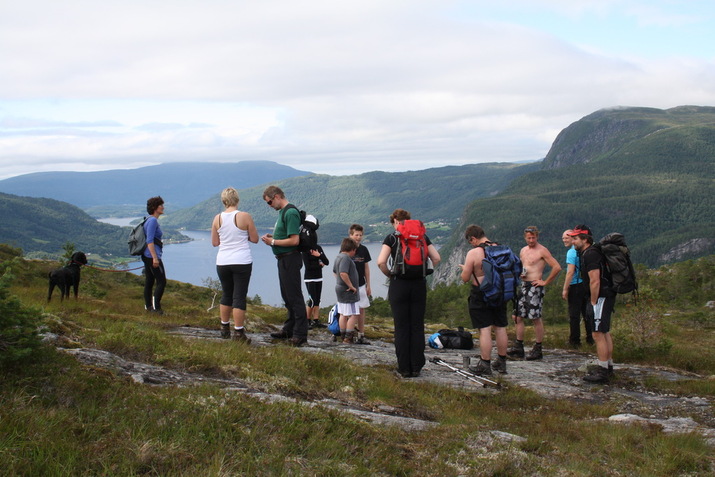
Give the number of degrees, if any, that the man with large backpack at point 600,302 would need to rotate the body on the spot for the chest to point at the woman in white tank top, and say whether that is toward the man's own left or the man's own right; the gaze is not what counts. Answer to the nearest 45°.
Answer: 0° — they already face them

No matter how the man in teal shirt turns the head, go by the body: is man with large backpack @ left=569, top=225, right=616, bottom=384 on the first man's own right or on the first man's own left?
on the first man's own left

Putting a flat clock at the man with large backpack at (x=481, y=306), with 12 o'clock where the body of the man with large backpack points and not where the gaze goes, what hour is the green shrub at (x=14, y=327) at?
The green shrub is roughly at 10 o'clock from the man with large backpack.

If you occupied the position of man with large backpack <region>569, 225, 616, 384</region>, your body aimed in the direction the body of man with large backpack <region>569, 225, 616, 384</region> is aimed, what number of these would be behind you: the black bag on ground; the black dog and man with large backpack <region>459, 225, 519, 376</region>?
0

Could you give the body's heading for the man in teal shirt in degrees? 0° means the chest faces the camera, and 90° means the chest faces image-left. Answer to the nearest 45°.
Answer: approximately 90°

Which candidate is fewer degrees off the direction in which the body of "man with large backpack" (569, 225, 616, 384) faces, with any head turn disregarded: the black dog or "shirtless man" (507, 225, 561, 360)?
the black dog

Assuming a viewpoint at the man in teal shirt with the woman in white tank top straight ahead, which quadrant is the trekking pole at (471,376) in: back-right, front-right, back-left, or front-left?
front-left

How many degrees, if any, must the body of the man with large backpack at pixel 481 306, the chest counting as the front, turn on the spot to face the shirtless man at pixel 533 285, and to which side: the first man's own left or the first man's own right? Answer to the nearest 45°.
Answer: approximately 90° to the first man's own right

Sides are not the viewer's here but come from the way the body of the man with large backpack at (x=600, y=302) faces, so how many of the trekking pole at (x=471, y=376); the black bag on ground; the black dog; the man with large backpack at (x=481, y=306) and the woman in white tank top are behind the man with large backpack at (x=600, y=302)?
0

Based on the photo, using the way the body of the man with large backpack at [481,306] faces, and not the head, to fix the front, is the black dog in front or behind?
in front

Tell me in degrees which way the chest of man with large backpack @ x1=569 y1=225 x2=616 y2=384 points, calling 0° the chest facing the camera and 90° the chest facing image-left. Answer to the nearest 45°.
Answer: approximately 90°
